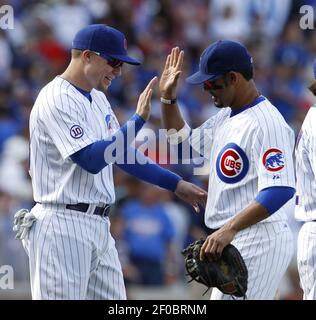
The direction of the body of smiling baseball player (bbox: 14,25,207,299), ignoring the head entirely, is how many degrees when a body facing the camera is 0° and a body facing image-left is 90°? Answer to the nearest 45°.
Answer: approximately 315°

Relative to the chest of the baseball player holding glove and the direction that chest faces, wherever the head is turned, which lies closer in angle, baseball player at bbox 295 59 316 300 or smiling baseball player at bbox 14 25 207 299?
the smiling baseball player

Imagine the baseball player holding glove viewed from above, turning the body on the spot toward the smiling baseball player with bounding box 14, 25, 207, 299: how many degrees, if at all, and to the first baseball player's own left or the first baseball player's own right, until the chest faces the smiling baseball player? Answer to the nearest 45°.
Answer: approximately 45° to the first baseball player's own right

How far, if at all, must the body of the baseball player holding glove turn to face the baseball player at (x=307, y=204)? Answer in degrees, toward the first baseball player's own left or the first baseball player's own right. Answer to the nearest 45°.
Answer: approximately 180°

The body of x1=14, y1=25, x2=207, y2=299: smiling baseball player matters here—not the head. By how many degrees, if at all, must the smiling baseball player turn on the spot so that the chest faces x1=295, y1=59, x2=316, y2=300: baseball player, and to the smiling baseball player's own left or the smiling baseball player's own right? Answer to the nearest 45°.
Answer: approximately 45° to the smiling baseball player's own left

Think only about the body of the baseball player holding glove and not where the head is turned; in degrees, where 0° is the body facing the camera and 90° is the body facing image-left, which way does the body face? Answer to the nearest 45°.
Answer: approximately 45°

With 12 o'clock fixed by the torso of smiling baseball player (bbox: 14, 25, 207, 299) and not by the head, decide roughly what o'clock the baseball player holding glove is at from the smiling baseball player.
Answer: The baseball player holding glove is roughly at 11 o'clock from the smiling baseball player.
